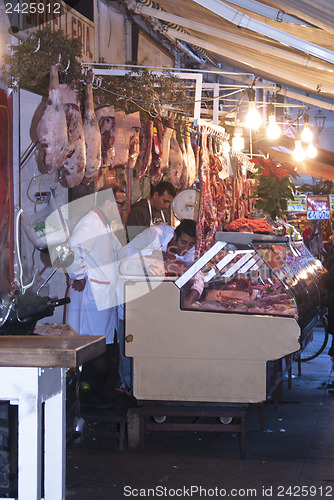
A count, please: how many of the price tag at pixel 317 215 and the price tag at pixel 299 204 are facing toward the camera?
2

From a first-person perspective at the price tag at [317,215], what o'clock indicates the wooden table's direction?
The wooden table is roughly at 12 o'clock from the price tag.

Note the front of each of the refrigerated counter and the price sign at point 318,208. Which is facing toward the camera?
the price sign

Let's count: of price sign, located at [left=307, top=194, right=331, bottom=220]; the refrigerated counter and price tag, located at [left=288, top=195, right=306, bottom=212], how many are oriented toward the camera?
2

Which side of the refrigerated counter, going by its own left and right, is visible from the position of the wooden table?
right

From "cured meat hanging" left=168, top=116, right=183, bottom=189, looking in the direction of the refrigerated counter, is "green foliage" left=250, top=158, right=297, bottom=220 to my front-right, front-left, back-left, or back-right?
back-left

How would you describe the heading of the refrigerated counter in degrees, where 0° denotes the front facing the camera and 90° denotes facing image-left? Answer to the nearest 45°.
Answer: approximately 270°

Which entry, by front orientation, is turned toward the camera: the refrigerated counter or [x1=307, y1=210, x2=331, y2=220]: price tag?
the price tag

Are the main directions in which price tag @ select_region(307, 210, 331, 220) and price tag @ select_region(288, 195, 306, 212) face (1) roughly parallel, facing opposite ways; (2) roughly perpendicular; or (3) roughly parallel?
roughly parallel

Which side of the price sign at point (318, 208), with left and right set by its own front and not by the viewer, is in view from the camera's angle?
front

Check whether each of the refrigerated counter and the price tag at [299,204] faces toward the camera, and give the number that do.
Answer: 1

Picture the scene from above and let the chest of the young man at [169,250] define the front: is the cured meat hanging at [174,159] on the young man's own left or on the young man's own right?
on the young man's own left
